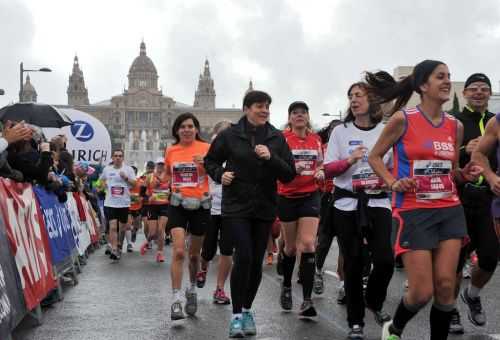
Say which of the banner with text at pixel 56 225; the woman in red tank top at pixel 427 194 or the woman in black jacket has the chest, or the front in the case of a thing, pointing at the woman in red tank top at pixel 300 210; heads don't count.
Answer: the banner with text

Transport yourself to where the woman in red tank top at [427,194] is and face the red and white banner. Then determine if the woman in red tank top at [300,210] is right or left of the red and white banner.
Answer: right

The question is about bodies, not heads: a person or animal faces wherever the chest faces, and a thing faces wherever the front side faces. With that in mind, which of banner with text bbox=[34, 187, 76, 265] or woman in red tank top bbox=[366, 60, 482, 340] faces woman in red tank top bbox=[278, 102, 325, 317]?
the banner with text

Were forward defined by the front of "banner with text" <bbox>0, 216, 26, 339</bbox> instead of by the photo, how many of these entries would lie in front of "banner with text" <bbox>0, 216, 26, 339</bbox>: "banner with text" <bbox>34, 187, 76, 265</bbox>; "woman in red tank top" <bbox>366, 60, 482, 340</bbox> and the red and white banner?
1

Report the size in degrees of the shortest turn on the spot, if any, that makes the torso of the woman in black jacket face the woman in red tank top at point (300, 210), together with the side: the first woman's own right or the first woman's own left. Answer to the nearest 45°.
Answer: approximately 135° to the first woman's own left

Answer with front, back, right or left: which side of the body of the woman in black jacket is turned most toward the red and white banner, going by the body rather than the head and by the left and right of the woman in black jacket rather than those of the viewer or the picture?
right

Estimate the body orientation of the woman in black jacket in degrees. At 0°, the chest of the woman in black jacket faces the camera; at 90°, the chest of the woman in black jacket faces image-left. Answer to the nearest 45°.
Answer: approximately 0°

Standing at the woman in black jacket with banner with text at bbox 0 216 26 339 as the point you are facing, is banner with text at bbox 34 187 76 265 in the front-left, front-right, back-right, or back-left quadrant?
front-right

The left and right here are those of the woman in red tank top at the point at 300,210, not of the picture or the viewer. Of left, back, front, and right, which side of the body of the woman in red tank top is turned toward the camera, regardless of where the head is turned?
front

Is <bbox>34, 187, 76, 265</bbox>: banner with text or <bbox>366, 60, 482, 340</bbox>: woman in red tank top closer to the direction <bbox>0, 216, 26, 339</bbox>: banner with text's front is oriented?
the woman in red tank top

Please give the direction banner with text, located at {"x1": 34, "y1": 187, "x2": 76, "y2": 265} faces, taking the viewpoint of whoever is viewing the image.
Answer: facing the viewer and to the right of the viewer

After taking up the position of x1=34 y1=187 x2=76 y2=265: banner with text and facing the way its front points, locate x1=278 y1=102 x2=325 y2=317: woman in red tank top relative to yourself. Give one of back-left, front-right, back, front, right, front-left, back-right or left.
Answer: front

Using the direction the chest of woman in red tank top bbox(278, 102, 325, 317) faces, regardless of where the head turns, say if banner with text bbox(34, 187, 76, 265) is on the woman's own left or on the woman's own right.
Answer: on the woman's own right

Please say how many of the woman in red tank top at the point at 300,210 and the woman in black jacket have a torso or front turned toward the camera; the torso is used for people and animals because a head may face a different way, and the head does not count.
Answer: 2
